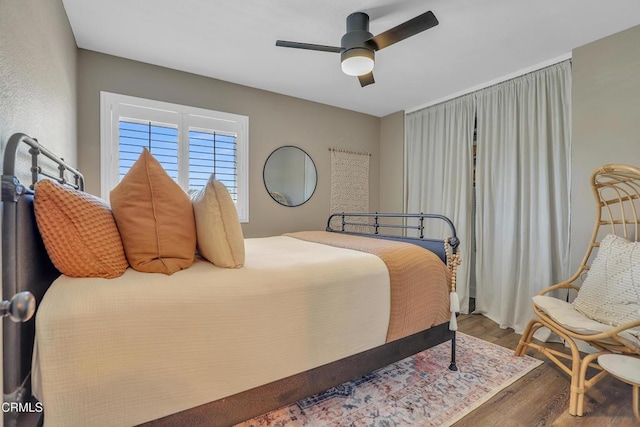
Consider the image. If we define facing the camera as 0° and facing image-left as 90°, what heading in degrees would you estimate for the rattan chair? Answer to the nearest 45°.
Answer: approximately 45°

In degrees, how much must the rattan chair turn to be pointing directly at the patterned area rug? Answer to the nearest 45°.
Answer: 0° — it already faces it

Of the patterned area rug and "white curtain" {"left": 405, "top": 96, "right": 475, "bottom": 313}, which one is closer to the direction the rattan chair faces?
the patterned area rug

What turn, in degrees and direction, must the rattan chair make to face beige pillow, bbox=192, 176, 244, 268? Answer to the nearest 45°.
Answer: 0° — it already faces it
